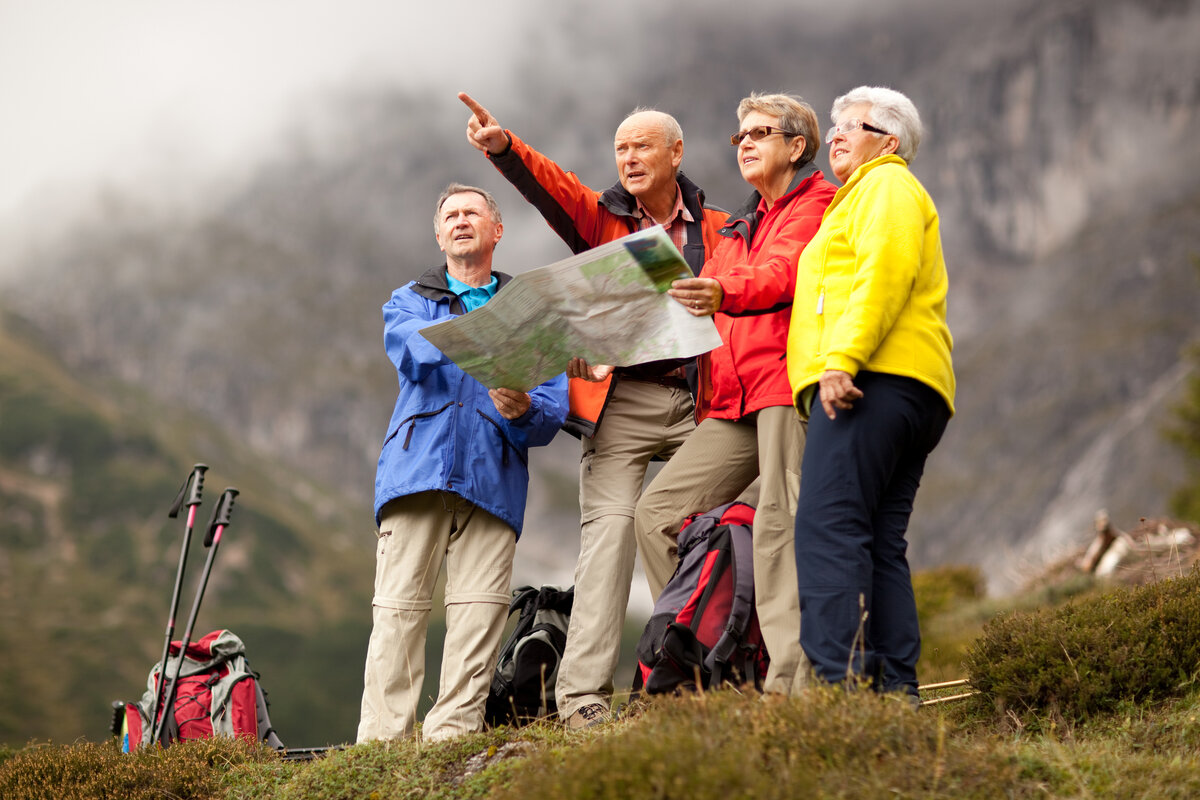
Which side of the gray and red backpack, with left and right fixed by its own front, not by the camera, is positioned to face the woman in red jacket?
left

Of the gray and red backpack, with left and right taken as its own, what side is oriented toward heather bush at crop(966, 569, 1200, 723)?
left

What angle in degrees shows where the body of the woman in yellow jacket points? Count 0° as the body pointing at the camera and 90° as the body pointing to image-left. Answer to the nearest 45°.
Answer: approximately 90°

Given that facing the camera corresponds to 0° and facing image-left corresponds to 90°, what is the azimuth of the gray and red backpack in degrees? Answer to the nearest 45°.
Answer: approximately 45°

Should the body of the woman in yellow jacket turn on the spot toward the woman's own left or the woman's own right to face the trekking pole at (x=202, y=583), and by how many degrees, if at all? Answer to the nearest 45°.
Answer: approximately 45° to the woman's own right

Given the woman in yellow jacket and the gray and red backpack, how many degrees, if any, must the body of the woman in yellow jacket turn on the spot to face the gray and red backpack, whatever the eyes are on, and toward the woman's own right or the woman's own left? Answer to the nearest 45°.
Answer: approximately 45° to the woman's own right
